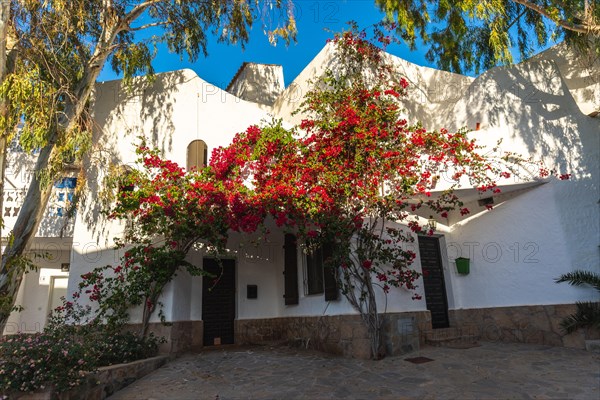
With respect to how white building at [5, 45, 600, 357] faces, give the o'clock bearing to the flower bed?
The flower bed is roughly at 2 o'clock from the white building.

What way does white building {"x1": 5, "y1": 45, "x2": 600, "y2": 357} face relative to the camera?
toward the camera

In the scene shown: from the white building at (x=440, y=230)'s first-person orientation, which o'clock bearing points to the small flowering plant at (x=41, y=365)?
The small flowering plant is roughly at 2 o'clock from the white building.
